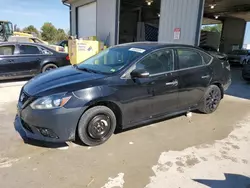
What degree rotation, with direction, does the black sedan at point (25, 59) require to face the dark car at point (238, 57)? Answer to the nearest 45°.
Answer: approximately 180°

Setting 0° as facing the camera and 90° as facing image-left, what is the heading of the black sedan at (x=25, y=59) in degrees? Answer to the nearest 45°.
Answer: approximately 90°

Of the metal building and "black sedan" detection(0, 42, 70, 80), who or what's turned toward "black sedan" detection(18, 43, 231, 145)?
the metal building

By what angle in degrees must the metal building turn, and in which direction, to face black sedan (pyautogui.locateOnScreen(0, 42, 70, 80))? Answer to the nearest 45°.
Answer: approximately 45° to its right

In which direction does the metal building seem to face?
toward the camera

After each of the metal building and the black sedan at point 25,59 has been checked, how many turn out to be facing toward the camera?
1

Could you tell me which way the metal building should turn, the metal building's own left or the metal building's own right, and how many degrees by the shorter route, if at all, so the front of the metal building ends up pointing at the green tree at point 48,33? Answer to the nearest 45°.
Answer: approximately 135° to the metal building's own right

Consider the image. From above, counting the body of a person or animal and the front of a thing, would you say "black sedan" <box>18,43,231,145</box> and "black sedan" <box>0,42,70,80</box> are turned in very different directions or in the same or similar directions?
same or similar directions

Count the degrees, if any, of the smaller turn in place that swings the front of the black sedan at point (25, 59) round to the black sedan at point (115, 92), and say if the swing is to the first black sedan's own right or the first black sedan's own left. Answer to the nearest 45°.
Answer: approximately 90° to the first black sedan's own left

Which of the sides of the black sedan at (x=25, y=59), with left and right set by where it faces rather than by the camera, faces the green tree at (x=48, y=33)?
right

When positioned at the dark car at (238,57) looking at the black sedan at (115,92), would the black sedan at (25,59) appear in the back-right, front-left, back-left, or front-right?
front-right

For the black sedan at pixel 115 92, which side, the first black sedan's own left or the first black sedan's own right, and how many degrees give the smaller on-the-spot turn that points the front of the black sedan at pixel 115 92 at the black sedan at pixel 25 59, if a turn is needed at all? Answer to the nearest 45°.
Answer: approximately 90° to the first black sedan's own right
